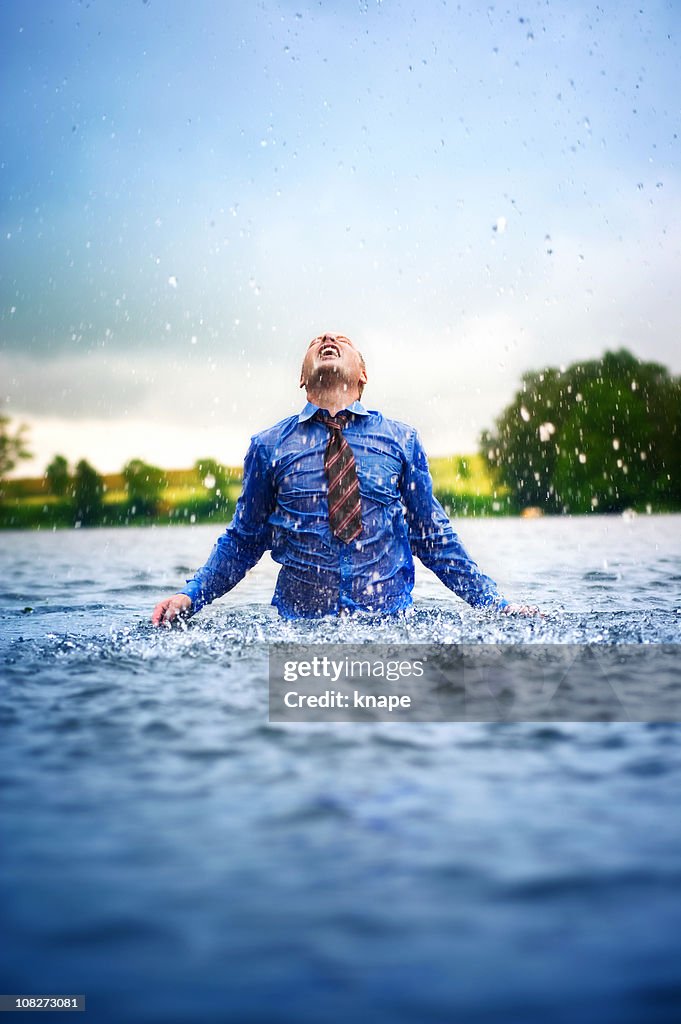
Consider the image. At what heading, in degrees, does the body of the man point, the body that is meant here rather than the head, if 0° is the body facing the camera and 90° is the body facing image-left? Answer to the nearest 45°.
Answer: approximately 0°
